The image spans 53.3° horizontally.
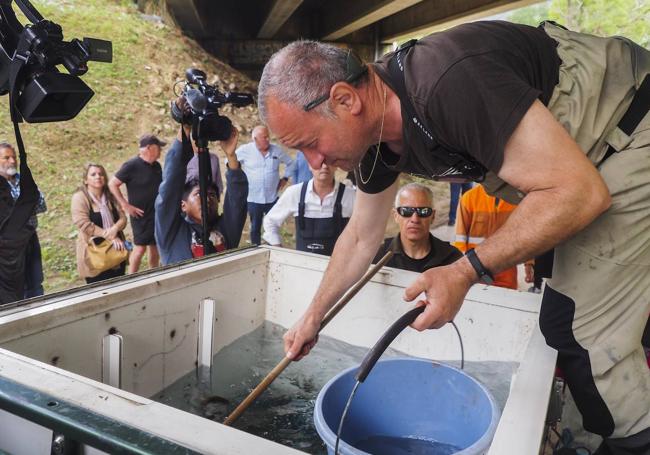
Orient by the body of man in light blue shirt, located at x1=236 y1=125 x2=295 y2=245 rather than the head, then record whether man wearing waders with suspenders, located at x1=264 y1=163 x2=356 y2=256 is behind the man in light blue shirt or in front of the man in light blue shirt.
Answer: in front

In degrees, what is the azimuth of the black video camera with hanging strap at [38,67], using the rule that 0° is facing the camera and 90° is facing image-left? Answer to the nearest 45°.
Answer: approximately 315°

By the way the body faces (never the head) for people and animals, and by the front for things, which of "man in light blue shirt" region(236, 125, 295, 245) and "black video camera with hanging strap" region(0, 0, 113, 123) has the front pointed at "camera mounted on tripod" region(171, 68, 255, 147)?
the man in light blue shirt

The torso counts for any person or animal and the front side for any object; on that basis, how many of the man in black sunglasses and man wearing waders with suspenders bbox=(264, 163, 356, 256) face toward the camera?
2

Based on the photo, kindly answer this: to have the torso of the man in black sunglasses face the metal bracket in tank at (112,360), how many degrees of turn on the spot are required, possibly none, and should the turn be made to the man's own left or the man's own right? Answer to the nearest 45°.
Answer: approximately 45° to the man's own right

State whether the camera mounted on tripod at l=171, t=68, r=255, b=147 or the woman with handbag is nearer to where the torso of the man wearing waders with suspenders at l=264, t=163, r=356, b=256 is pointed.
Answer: the camera mounted on tripod

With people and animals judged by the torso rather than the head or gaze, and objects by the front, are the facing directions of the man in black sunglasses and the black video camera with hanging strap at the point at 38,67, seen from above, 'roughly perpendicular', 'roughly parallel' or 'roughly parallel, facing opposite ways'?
roughly perpendicular

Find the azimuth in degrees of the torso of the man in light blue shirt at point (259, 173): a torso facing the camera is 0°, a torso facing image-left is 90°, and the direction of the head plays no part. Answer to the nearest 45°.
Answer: approximately 0°

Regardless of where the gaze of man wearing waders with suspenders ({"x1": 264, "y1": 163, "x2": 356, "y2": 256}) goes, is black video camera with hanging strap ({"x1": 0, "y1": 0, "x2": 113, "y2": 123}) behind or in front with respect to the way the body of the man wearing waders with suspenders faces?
in front

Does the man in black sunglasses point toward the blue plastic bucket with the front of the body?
yes

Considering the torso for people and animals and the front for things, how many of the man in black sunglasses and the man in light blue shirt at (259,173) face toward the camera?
2
